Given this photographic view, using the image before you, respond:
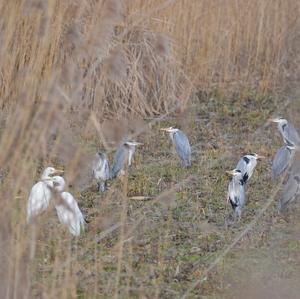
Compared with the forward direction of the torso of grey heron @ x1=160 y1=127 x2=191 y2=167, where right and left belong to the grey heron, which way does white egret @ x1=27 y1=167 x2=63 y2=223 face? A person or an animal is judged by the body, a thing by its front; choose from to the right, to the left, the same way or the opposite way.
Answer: the opposite way

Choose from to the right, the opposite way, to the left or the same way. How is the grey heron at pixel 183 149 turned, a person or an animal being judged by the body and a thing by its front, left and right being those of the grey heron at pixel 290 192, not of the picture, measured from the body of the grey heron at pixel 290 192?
the opposite way

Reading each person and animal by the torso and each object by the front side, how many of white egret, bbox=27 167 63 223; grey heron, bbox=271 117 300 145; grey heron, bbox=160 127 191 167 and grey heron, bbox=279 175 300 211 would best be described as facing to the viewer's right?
2

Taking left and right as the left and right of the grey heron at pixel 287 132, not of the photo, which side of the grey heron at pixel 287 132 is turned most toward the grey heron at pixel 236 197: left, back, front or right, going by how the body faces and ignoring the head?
left

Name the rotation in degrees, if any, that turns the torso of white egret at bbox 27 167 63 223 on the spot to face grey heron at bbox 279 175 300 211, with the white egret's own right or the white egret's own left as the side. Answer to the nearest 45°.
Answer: approximately 45° to the white egret's own left

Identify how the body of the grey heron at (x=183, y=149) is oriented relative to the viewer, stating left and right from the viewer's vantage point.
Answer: facing to the left of the viewer

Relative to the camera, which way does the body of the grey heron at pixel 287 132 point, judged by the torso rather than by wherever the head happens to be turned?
to the viewer's left

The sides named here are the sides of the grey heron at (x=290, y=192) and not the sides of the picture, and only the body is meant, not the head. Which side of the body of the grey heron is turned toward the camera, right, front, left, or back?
right

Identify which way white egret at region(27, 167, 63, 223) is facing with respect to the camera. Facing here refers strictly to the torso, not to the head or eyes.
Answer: to the viewer's right

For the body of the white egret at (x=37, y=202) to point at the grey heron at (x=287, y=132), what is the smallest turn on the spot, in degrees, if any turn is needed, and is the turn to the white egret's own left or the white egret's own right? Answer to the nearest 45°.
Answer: approximately 45° to the white egret's own left

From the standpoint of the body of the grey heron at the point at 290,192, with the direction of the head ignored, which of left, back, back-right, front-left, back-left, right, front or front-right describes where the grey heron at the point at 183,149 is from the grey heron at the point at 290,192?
back-left
